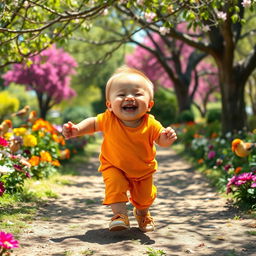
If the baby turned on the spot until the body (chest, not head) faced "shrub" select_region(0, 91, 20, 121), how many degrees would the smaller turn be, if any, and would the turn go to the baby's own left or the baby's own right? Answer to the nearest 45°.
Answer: approximately 180°

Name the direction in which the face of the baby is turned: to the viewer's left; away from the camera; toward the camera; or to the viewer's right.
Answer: toward the camera

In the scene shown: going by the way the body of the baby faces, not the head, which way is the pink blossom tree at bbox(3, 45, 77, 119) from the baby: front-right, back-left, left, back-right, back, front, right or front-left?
back

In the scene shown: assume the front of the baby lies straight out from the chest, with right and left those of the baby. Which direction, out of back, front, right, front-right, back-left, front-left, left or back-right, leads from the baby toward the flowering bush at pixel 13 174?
back-right

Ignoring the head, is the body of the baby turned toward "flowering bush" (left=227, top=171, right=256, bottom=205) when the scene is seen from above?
no

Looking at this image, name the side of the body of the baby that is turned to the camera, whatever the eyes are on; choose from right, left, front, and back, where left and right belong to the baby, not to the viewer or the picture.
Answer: front

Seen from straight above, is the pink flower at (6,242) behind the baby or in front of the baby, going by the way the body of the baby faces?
in front

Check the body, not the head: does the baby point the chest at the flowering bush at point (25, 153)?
no
